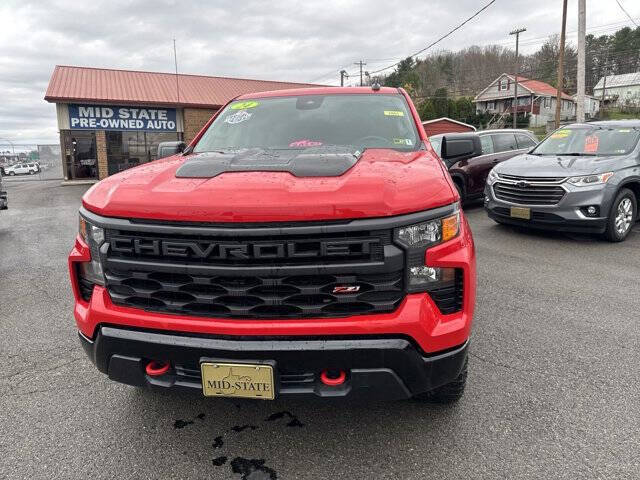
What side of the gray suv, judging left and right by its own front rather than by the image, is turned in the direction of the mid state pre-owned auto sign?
right

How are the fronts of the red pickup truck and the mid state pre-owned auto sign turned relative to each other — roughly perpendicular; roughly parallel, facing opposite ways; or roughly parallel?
roughly parallel

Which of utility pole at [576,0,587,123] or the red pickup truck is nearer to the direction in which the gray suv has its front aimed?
the red pickup truck

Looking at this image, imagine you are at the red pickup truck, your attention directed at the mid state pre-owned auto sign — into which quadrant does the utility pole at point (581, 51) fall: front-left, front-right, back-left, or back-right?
front-right

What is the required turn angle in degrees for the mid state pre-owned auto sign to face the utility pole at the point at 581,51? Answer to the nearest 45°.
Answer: approximately 45° to its left

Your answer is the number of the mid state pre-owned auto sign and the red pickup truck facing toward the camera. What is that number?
2

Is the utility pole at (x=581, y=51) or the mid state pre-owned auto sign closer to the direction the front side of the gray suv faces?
the mid state pre-owned auto sign

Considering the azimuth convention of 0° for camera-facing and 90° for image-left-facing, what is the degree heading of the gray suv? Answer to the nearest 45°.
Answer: approximately 45°

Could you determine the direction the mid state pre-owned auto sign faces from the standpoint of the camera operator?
facing the viewer

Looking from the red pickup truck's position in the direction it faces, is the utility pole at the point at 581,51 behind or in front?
behind

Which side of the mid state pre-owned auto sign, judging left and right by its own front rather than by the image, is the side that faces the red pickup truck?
front
